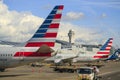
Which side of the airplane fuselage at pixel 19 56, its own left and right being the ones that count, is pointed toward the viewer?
left

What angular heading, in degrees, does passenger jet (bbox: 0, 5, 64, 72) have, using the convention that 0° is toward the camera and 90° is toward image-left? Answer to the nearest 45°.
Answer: approximately 90°

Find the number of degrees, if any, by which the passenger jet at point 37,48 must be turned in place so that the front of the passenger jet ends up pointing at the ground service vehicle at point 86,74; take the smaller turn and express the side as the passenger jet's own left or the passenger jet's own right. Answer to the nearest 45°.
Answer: approximately 135° to the passenger jet's own left
